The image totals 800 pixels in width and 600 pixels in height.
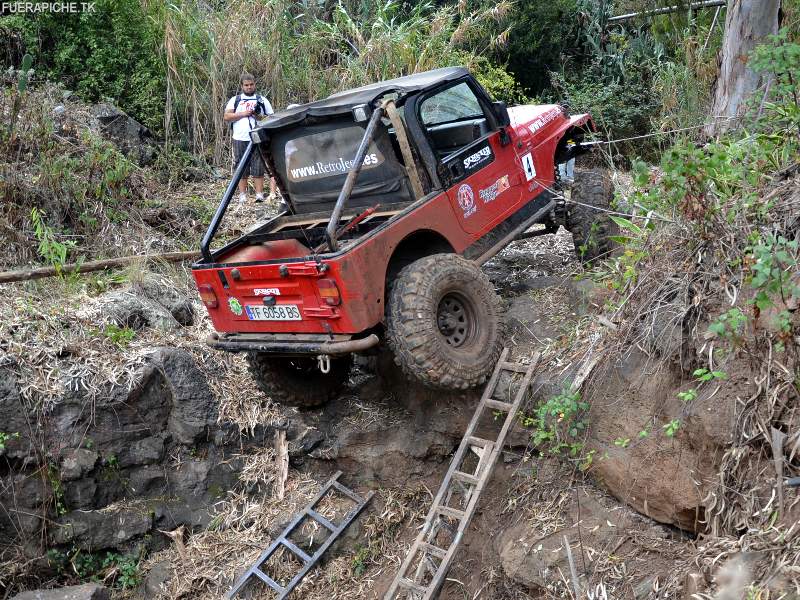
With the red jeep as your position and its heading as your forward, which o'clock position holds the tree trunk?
The tree trunk is roughly at 1 o'clock from the red jeep.

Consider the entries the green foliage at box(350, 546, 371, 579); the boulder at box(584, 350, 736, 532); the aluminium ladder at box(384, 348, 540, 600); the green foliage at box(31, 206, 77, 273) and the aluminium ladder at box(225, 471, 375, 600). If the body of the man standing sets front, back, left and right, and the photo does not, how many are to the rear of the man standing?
0

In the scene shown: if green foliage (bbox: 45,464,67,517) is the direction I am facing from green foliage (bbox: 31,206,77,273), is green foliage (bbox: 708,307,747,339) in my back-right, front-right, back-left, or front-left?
front-left

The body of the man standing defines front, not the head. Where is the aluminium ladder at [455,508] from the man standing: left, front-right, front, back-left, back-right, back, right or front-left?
front

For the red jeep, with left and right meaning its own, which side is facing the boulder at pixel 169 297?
left

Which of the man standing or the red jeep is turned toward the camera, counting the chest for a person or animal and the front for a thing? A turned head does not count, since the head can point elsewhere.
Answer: the man standing

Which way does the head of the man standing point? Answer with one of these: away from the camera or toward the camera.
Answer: toward the camera

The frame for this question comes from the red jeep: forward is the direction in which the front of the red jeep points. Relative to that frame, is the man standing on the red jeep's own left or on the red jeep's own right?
on the red jeep's own left

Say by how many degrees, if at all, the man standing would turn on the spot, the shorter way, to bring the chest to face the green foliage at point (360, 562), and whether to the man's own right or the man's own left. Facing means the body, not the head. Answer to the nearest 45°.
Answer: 0° — they already face it

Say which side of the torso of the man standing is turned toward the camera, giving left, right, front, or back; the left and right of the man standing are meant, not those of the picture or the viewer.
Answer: front

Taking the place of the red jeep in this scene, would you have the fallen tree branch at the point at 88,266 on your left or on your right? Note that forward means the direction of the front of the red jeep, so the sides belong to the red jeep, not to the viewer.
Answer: on your left

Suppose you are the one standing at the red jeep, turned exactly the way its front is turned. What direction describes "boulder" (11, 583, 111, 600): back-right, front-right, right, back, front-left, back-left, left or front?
back-left

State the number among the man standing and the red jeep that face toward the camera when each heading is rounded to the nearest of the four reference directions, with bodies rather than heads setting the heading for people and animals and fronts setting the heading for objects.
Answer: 1

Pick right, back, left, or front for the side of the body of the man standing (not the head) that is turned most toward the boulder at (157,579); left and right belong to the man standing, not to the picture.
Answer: front

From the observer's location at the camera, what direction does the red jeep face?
facing away from the viewer and to the right of the viewer
